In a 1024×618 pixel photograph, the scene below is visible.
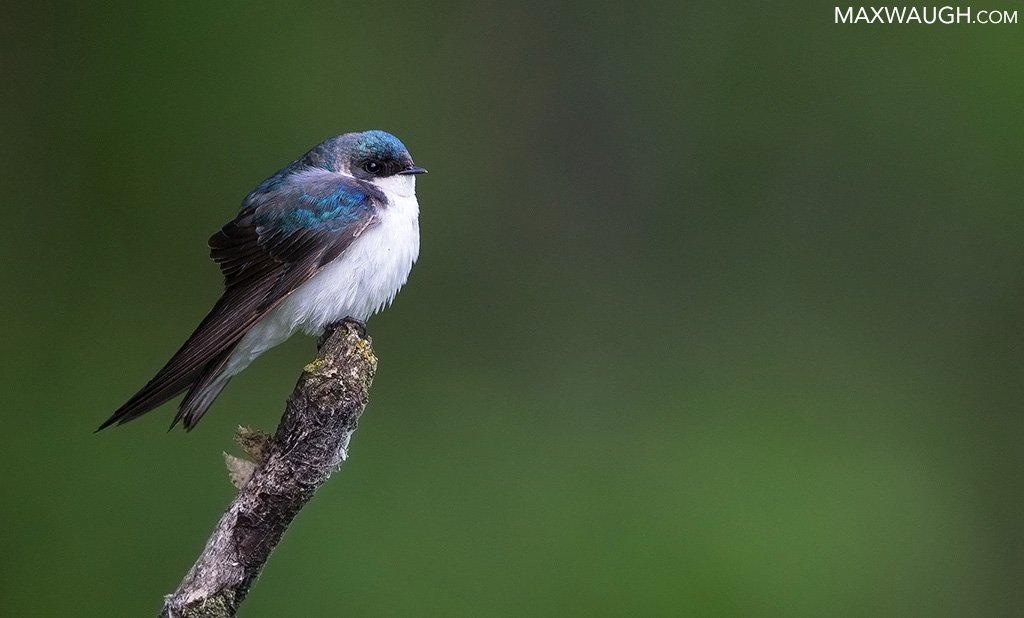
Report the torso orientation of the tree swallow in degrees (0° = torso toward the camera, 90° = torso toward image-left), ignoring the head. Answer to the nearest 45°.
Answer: approximately 270°
